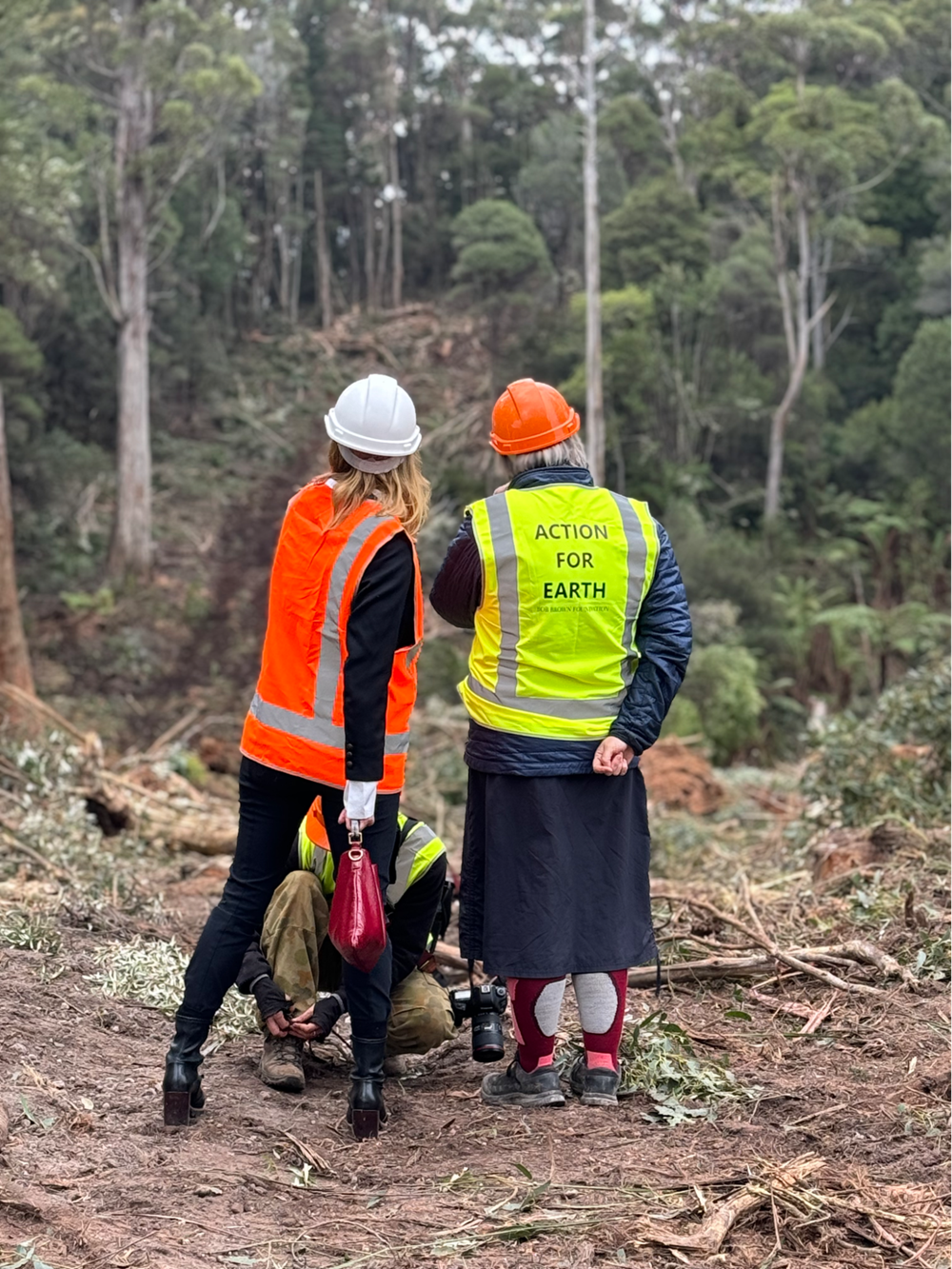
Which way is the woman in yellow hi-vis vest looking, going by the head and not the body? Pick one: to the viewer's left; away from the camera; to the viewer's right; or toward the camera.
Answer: away from the camera

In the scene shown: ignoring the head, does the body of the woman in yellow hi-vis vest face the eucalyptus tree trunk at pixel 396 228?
yes

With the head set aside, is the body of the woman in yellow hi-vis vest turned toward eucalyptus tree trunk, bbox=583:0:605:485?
yes

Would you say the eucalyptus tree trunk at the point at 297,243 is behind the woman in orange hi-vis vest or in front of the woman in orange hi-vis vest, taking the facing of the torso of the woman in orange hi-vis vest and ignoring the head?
in front

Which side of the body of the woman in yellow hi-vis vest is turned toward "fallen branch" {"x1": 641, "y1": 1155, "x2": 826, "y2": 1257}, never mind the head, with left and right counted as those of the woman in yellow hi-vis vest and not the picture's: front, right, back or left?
back

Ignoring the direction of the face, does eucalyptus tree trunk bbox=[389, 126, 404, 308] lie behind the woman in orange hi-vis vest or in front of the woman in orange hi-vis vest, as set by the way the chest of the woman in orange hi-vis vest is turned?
in front

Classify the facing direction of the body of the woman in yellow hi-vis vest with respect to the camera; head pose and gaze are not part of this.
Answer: away from the camera

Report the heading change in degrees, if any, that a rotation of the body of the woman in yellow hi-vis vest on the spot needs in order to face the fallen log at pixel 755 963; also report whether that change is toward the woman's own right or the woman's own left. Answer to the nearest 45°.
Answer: approximately 45° to the woman's own right

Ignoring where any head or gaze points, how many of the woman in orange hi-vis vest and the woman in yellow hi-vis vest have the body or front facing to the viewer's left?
0

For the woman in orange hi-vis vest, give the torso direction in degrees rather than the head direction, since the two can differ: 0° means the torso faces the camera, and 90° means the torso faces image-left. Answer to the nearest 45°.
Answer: approximately 225°

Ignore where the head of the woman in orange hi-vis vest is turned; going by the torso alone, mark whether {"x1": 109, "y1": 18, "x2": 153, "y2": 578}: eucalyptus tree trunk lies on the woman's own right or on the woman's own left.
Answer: on the woman's own left
